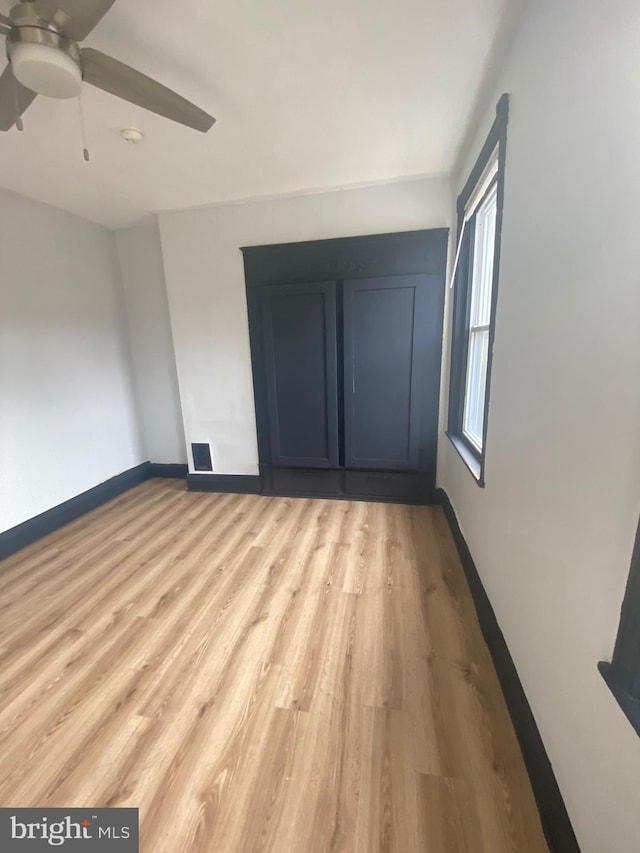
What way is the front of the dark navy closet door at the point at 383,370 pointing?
toward the camera

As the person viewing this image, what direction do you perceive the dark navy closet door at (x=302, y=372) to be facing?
facing the viewer

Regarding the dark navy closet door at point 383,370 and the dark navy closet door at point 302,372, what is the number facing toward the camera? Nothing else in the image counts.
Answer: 2

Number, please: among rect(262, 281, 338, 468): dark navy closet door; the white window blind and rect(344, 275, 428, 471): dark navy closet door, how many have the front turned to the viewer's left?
1

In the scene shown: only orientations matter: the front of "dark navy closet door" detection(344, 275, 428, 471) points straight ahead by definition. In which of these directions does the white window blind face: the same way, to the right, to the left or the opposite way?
to the right

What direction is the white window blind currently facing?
to the viewer's left

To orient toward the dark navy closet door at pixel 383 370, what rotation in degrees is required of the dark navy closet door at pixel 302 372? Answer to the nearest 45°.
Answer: approximately 90° to its left

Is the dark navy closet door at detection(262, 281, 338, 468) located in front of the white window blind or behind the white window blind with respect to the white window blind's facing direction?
in front

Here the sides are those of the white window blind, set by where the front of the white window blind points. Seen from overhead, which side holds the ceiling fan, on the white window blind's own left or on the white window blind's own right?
on the white window blind's own left
